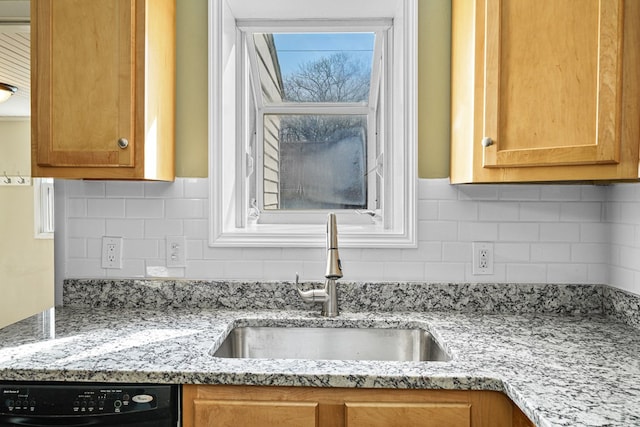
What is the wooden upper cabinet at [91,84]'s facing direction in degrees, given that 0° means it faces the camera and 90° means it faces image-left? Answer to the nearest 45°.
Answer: approximately 0°

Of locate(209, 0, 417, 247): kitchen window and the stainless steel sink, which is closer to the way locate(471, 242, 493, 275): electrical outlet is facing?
the stainless steel sink

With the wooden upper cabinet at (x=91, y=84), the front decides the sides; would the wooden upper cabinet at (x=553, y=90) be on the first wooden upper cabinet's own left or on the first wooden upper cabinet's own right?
on the first wooden upper cabinet's own left

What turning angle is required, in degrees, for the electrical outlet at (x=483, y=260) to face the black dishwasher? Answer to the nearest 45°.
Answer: approximately 45° to its right

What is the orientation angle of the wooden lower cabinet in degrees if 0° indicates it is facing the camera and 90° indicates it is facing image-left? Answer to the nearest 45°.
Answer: approximately 0°

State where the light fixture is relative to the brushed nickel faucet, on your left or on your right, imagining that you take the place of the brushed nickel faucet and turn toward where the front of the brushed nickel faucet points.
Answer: on your right

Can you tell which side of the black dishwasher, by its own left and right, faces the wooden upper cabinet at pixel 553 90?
left

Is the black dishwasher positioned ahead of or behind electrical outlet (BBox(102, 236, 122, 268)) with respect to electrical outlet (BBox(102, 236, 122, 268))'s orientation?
ahead

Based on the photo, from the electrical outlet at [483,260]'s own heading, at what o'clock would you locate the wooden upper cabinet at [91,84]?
The wooden upper cabinet is roughly at 2 o'clock from the electrical outlet.

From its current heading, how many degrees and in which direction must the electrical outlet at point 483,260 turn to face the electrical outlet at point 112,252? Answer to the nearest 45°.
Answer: approximately 90° to its right

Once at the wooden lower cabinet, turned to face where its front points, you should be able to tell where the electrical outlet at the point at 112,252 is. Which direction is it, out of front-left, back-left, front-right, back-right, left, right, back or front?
back-right
